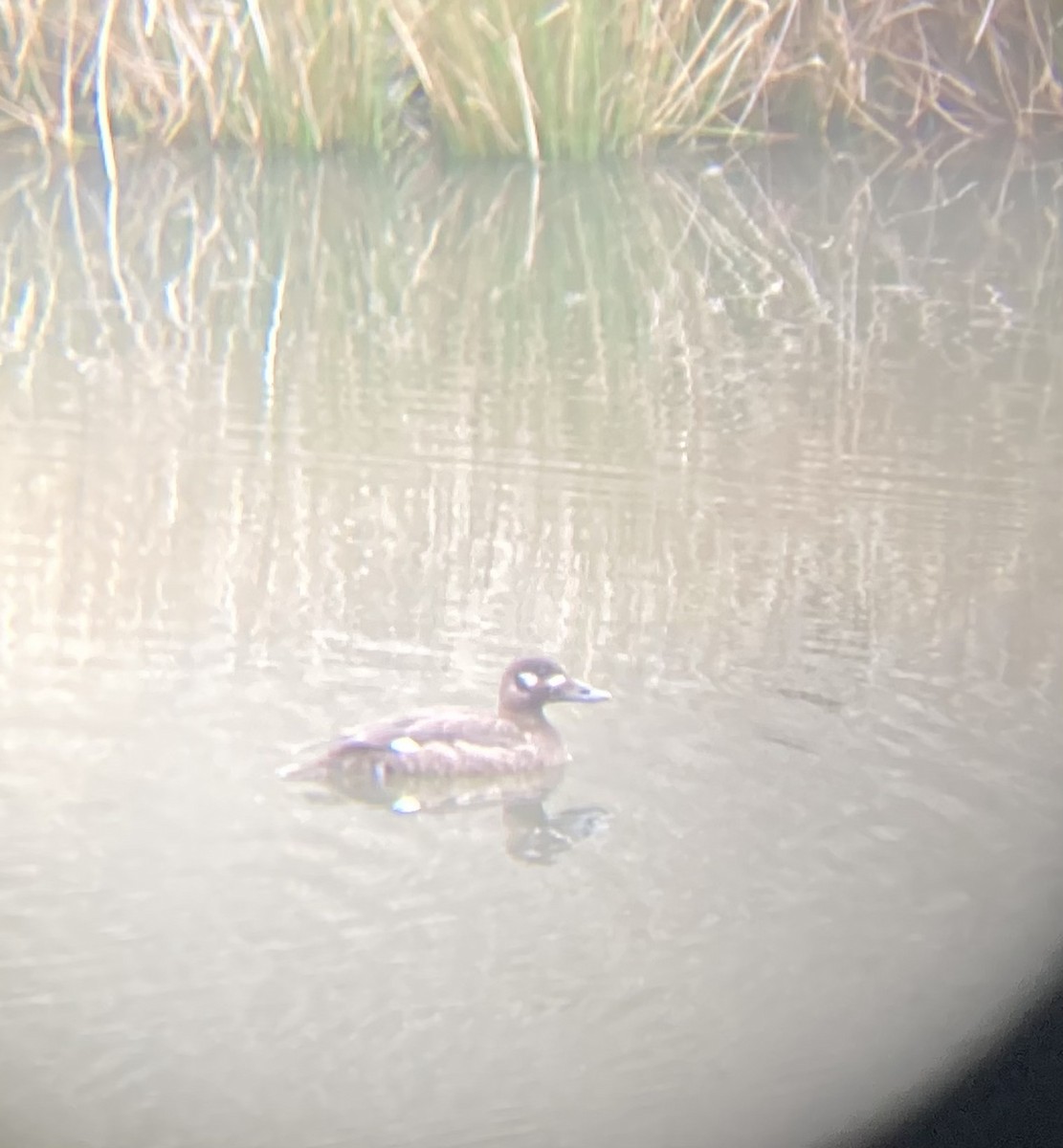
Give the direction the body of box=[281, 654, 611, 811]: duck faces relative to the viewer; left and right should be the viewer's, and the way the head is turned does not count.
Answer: facing to the right of the viewer
